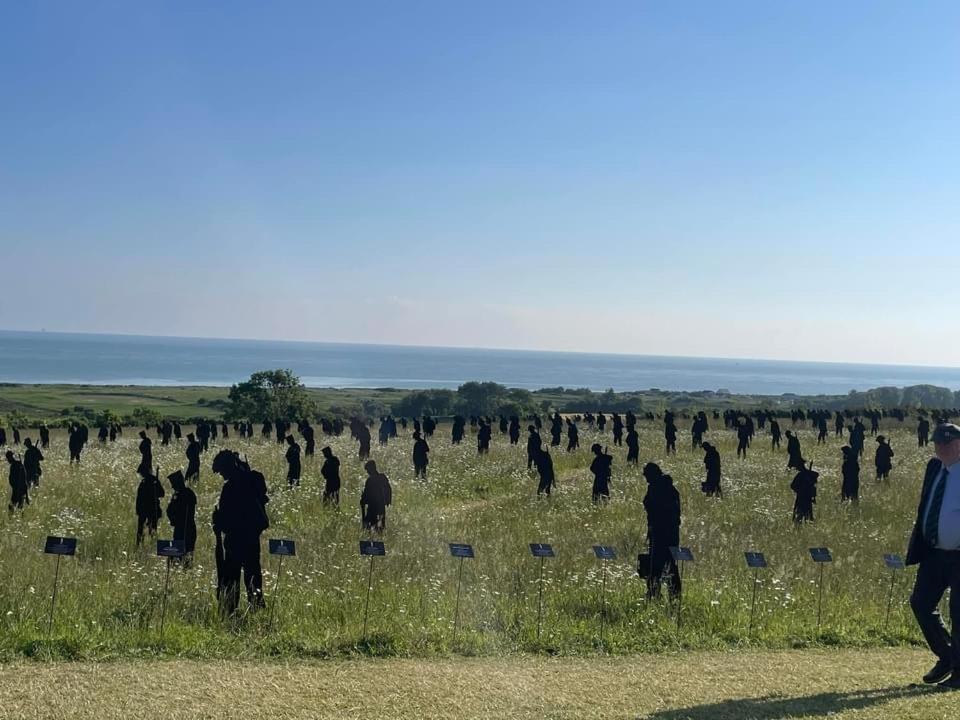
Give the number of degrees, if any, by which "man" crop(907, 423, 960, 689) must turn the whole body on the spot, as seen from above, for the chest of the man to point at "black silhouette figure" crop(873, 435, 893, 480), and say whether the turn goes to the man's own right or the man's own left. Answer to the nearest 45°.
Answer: approximately 135° to the man's own right

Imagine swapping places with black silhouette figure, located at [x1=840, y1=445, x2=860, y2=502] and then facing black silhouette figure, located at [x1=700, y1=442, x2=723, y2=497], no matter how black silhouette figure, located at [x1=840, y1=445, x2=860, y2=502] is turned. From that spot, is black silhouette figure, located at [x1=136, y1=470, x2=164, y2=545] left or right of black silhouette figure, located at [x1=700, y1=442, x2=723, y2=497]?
left

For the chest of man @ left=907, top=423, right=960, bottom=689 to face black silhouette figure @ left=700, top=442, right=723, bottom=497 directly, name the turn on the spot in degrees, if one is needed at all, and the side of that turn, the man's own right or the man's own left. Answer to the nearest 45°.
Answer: approximately 135° to the man's own right

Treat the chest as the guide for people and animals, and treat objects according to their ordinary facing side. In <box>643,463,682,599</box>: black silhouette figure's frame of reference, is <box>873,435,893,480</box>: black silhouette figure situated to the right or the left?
on its right

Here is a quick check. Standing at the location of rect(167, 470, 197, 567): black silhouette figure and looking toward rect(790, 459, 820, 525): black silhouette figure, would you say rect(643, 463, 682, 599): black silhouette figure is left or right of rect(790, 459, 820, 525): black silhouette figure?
right
